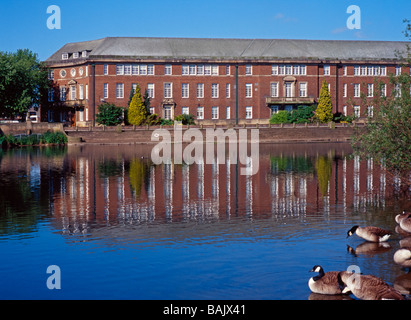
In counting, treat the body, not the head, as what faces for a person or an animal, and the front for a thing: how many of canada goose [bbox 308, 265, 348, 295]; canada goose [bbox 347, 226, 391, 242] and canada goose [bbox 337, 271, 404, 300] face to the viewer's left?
3

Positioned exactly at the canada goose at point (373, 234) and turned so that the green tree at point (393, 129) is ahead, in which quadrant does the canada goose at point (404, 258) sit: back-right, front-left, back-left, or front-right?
back-right

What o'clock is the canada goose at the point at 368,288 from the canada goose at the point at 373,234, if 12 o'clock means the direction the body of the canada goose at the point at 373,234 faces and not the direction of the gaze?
the canada goose at the point at 368,288 is roughly at 9 o'clock from the canada goose at the point at 373,234.

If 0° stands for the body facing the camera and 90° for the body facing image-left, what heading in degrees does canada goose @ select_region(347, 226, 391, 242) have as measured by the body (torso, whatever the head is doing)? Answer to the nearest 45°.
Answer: approximately 90°

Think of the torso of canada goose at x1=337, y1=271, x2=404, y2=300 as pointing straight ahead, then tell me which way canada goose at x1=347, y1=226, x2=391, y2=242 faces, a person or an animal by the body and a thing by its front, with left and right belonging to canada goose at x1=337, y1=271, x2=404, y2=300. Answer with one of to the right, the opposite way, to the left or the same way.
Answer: the same way

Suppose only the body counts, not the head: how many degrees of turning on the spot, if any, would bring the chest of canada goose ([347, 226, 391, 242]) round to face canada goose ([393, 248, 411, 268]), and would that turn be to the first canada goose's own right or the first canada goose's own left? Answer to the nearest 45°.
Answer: approximately 90° to the first canada goose's own left

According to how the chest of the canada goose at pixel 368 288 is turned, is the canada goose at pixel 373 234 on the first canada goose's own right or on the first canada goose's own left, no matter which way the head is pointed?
on the first canada goose's own right

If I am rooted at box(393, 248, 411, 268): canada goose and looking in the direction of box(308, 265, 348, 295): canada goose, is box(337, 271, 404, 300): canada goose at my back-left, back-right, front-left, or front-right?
front-left

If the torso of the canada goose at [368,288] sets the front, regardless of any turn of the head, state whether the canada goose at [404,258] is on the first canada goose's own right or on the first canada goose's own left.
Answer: on the first canada goose's own right

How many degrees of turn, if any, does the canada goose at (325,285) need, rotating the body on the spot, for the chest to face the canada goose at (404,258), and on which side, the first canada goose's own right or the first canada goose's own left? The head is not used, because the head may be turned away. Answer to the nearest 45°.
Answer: approximately 135° to the first canada goose's own right

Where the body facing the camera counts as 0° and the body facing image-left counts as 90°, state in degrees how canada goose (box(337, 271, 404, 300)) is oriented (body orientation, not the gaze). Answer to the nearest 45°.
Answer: approximately 90°

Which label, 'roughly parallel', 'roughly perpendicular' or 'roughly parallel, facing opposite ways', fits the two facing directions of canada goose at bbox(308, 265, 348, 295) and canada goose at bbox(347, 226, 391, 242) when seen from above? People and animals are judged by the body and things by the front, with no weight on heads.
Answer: roughly parallel

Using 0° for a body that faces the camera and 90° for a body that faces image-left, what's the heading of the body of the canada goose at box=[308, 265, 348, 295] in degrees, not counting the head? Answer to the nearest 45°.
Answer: approximately 90°

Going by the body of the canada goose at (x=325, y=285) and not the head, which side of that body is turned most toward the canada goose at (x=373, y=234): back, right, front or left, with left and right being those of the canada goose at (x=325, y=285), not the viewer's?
right

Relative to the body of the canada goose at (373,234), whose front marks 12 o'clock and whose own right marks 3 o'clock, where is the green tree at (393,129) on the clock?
The green tree is roughly at 3 o'clock from the canada goose.

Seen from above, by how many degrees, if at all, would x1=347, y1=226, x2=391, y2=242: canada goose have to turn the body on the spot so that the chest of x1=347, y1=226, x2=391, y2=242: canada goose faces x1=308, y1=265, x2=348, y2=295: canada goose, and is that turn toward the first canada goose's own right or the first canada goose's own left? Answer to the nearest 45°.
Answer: approximately 90° to the first canada goose's own left
